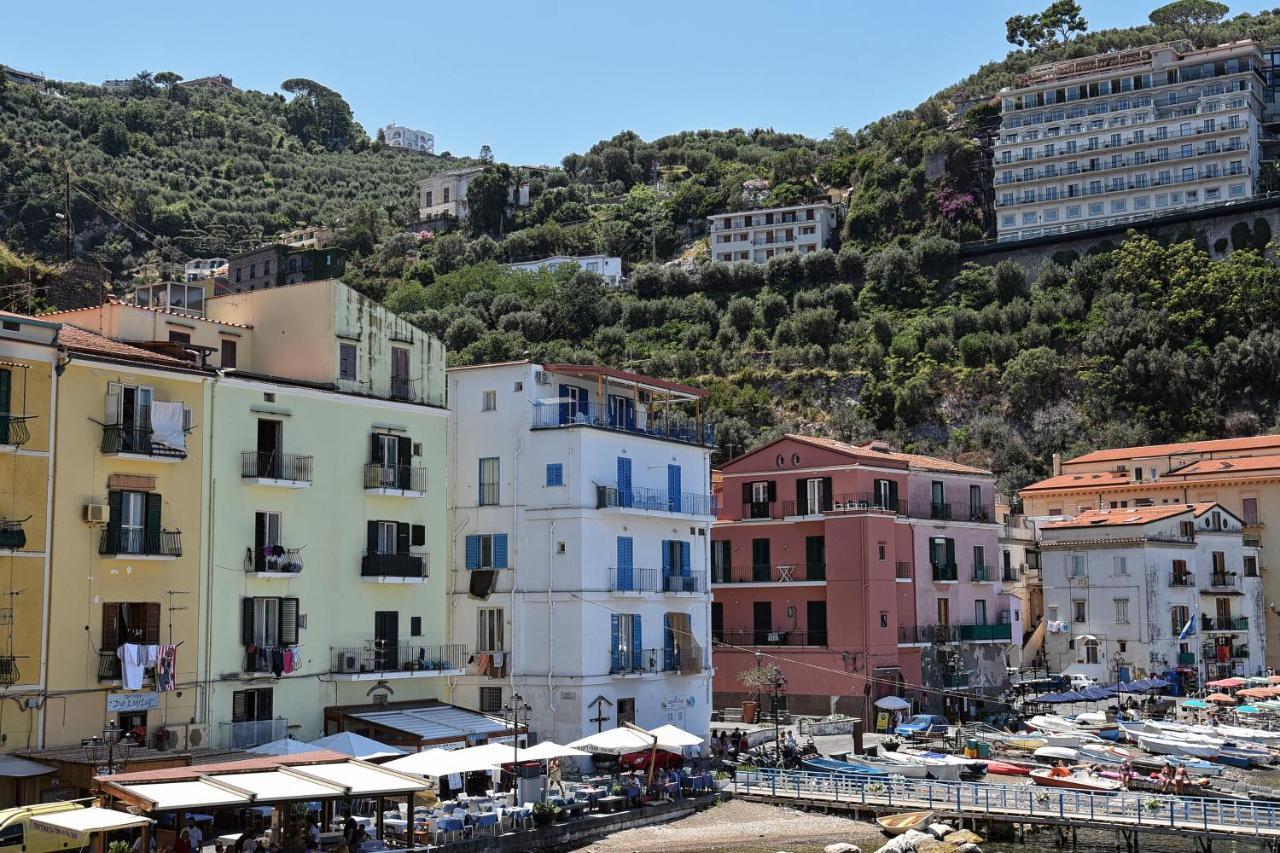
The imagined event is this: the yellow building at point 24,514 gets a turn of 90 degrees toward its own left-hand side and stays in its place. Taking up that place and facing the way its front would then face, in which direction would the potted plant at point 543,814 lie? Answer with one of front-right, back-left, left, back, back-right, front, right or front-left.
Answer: front-right

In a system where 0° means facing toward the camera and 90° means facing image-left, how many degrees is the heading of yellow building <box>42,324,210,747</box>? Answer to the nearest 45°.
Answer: approximately 315°

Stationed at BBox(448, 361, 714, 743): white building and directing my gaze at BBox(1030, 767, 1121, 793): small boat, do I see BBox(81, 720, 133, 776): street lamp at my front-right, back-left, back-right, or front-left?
back-right

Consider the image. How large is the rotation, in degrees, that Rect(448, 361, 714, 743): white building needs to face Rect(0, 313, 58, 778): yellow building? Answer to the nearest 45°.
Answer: approximately 90° to its right

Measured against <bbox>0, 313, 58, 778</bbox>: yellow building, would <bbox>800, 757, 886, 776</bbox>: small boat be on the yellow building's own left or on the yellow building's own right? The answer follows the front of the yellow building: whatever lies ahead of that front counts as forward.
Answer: on the yellow building's own left

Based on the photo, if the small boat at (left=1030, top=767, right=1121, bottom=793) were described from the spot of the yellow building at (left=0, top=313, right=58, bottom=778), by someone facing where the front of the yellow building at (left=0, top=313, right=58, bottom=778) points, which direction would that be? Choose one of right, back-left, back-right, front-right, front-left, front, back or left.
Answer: front-left

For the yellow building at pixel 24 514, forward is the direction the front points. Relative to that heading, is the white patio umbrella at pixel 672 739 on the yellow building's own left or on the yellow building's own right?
on the yellow building's own left

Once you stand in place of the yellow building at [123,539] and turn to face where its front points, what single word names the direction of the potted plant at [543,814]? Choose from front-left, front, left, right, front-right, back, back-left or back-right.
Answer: front-left

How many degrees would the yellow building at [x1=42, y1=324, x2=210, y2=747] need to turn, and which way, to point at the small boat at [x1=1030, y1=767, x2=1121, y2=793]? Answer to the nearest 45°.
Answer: approximately 45° to its left

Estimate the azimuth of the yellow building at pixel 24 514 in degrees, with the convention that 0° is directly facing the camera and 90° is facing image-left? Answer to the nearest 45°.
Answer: approximately 315°

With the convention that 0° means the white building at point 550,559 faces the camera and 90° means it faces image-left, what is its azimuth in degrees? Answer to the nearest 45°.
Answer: approximately 315°

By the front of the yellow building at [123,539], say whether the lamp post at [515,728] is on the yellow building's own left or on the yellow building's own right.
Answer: on the yellow building's own left
